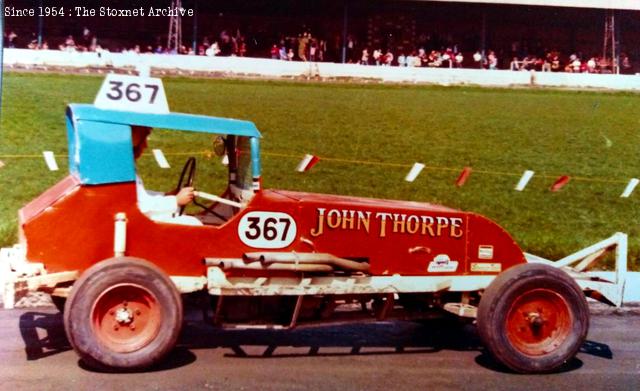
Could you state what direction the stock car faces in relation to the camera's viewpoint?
facing to the right of the viewer

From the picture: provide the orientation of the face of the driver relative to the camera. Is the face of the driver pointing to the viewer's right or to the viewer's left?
to the viewer's right

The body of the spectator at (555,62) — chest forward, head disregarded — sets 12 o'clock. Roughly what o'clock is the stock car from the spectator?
The stock car is roughly at 12 o'clock from the spectator.

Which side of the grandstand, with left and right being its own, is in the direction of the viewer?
front

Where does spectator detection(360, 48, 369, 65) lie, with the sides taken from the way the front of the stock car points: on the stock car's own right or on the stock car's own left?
on the stock car's own left

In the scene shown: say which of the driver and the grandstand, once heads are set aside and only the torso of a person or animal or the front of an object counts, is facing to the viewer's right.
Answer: the driver

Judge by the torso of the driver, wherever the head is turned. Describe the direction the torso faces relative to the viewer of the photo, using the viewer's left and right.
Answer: facing to the right of the viewer

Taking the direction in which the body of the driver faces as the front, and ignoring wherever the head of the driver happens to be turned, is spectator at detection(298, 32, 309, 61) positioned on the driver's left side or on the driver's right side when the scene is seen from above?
on the driver's left side

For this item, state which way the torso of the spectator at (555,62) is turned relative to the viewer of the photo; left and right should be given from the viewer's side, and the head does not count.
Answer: facing the viewer

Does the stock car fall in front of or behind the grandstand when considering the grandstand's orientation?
in front

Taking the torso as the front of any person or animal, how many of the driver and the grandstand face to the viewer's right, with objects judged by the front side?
1

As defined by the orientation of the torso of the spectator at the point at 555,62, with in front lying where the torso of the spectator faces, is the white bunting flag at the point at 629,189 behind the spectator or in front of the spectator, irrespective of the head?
in front
